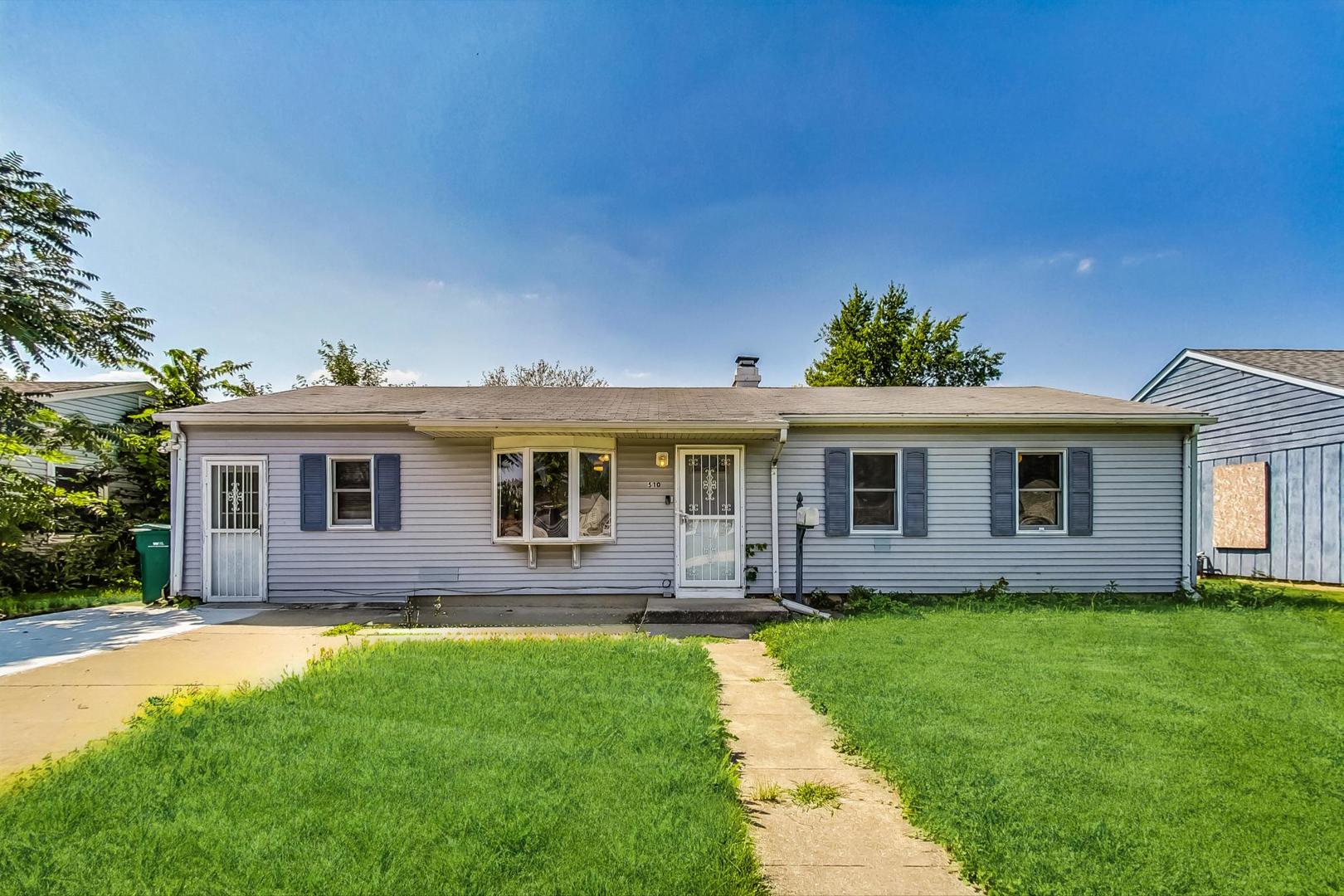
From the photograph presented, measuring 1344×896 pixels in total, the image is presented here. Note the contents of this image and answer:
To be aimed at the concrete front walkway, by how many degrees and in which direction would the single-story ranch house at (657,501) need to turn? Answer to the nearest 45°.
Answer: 0° — it already faces it

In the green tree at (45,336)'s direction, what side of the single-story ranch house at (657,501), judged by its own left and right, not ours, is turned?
right

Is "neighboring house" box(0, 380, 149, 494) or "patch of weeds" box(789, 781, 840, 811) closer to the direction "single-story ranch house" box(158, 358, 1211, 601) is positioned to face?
the patch of weeds

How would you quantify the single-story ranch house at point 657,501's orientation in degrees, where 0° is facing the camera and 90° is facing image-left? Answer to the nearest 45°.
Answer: approximately 0°

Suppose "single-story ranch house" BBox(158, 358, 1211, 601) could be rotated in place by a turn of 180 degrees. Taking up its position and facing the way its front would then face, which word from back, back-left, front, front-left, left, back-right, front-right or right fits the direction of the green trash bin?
left

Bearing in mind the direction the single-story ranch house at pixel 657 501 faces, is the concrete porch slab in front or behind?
in front

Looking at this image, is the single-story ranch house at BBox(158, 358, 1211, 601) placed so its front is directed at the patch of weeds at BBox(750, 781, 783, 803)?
yes
